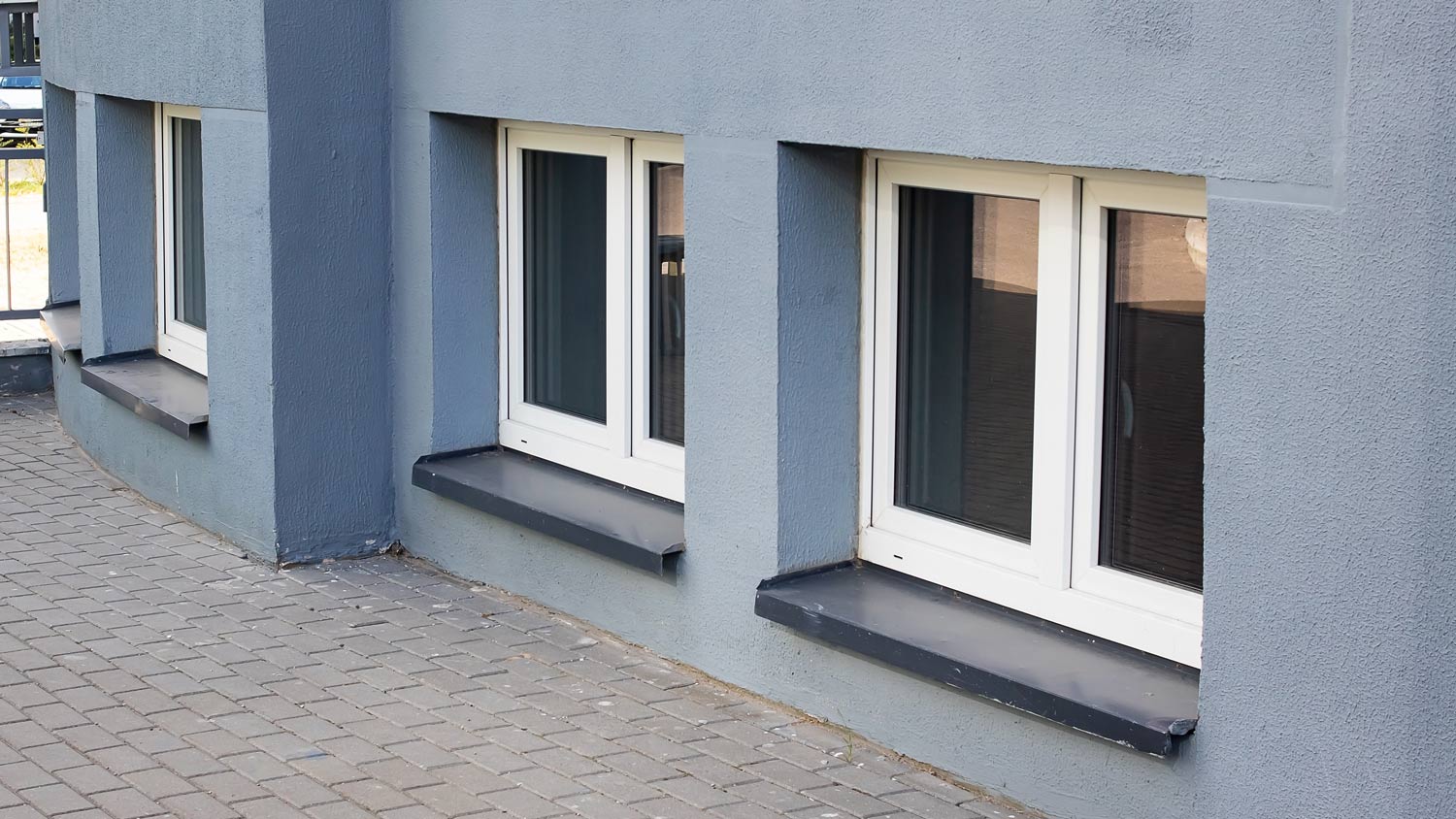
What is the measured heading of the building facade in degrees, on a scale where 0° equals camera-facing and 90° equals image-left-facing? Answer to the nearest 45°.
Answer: approximately 45°

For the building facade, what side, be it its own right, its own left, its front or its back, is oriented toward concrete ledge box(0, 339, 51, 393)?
right

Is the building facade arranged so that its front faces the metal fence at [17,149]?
no
